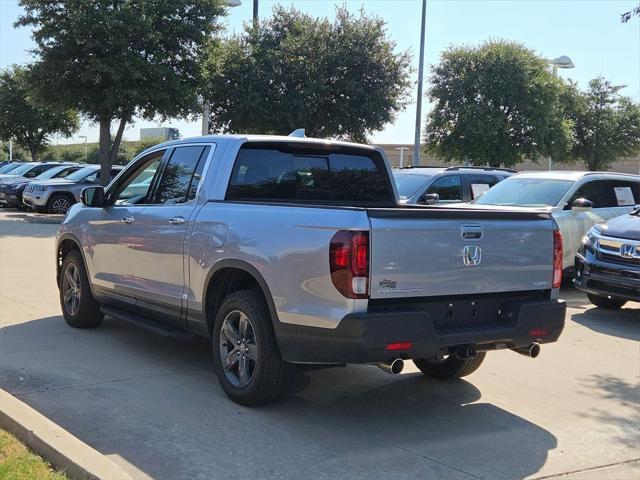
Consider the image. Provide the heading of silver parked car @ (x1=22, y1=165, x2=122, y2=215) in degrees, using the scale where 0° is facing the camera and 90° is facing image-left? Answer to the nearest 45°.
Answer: approximately 45°

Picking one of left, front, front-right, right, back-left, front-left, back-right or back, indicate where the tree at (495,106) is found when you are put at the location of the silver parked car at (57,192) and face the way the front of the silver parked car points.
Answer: back-left

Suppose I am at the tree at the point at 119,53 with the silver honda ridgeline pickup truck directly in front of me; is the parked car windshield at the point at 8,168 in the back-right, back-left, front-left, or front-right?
back-right

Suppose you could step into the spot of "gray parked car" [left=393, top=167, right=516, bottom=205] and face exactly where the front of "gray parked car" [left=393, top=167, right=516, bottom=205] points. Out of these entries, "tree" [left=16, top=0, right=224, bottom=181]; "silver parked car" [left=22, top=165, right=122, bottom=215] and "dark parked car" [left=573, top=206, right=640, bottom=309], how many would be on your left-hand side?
1

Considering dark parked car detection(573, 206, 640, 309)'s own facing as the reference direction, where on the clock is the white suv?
The white suv is roughly at 4 o'clock from the dark parked car.

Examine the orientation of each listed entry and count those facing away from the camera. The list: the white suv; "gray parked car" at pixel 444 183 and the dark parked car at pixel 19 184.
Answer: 0

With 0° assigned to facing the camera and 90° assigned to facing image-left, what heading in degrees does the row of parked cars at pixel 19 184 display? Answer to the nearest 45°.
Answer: approximately 45°

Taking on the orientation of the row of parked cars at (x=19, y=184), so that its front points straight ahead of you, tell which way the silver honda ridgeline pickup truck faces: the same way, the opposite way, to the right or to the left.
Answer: to the right

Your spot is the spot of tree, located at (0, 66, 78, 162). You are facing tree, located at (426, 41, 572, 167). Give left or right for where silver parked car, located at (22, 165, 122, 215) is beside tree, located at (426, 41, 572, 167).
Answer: right

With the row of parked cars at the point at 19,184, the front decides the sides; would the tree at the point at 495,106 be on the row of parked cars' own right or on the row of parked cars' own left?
on the row of parked cars' own left

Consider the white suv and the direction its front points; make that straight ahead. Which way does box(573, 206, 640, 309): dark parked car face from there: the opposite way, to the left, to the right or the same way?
the same way

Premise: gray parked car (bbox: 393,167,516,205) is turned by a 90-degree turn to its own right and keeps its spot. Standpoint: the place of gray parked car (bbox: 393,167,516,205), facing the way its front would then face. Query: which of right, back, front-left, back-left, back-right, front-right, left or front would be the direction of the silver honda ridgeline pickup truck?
back-left

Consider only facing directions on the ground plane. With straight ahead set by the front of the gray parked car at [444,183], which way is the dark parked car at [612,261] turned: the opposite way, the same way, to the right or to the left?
the same way

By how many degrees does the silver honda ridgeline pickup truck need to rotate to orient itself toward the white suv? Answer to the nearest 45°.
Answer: approximately 90° to its right

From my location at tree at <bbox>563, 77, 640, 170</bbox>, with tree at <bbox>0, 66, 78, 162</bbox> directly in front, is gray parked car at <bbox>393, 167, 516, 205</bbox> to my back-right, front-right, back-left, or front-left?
front-left
